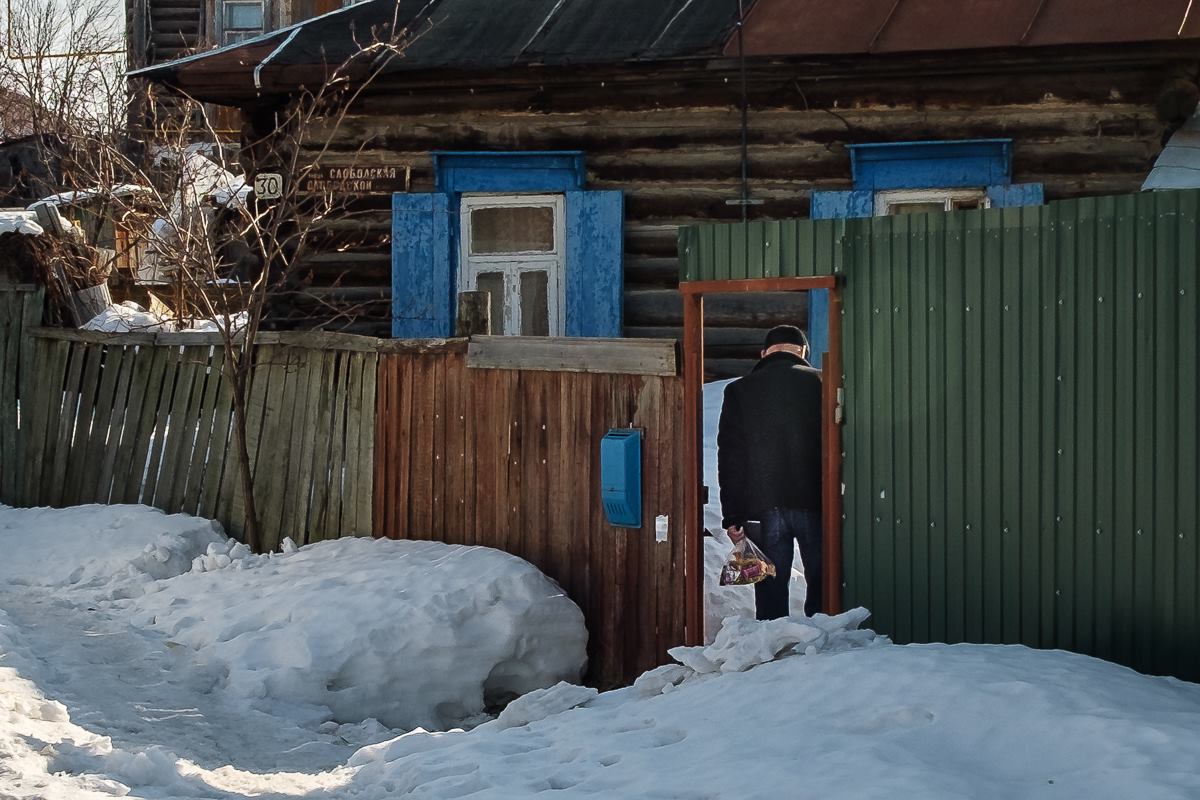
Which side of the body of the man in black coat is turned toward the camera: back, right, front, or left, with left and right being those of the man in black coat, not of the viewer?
back

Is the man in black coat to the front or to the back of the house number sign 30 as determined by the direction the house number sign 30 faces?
to the front

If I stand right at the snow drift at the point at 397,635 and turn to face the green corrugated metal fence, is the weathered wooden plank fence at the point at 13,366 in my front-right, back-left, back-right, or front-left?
back-left

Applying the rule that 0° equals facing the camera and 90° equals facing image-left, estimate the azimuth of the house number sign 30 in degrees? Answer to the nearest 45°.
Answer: approximately 0°

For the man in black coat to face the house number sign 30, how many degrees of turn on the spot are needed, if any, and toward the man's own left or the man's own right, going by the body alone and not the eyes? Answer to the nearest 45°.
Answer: approximately 45° to the man's own left

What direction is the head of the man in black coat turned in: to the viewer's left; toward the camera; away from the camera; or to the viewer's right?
away from the camera

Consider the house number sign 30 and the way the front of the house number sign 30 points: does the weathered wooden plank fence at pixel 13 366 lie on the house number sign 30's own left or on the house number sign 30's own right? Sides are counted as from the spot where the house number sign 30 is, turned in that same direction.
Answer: on the house number sign 30's own right

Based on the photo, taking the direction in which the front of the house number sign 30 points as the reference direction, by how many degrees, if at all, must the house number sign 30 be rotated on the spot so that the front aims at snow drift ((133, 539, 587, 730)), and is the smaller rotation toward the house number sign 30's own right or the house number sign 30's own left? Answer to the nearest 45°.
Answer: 0° — it already faces it

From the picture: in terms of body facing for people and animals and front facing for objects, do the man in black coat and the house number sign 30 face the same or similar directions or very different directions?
very different directions

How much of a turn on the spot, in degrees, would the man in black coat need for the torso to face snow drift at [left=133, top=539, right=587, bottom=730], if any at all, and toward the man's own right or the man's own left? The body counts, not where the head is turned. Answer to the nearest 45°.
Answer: approximately 90° to the man's own left

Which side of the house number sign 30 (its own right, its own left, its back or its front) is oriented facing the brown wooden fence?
front

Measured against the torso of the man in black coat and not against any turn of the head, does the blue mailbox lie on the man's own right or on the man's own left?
on the man's own left

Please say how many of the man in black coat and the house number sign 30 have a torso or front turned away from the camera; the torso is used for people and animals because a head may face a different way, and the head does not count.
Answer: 1
